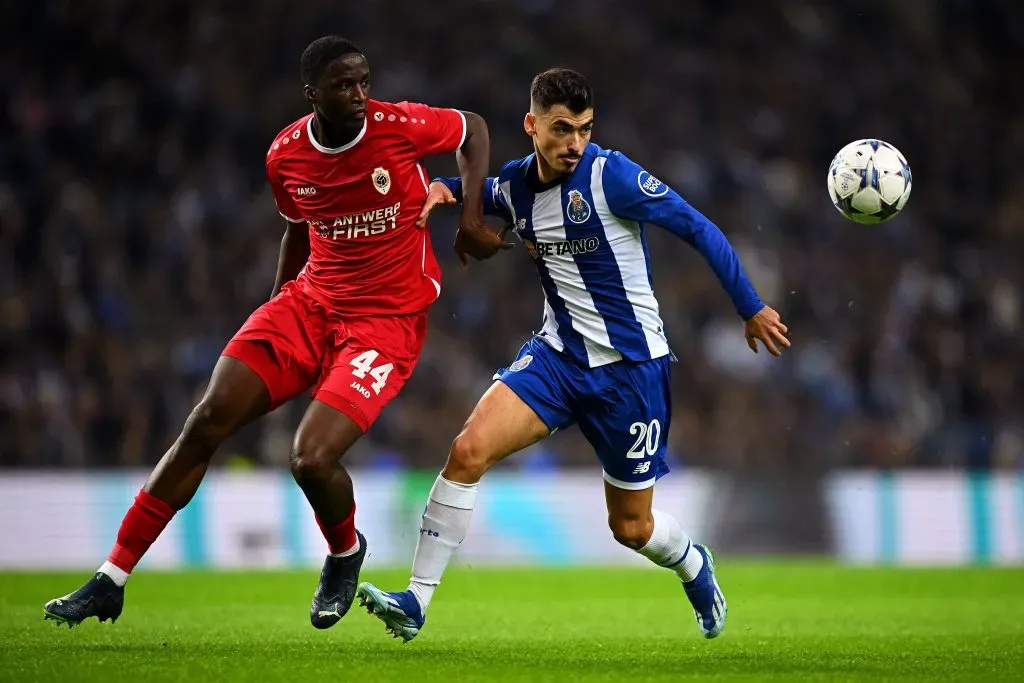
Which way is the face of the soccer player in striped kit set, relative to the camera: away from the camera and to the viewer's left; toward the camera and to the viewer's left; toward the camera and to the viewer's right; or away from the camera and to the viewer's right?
toward the camera and to the viewer's right

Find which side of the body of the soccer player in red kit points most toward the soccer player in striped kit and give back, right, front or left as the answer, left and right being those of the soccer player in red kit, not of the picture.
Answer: left

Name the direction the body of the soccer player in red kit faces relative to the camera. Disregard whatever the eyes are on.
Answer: toward the camera

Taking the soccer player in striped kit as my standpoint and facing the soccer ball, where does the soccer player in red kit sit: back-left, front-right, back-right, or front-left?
back-left

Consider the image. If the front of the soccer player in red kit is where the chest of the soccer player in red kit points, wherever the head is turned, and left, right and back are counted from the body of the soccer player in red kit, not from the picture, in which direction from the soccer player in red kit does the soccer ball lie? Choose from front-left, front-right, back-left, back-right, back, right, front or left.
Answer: left
